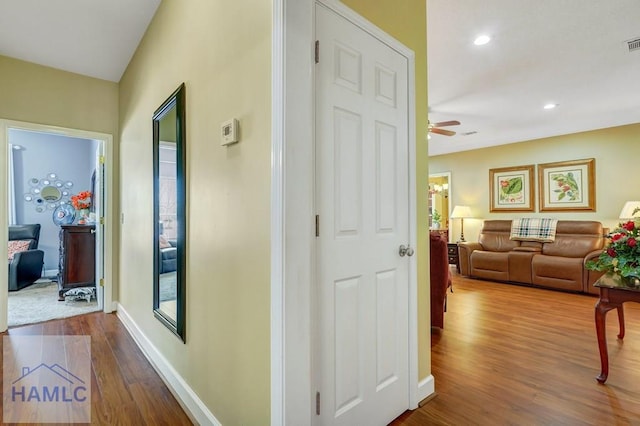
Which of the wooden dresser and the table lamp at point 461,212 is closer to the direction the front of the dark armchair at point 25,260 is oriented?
the wooden dresser

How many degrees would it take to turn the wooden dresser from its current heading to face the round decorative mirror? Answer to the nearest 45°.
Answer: approximately 90° to its right

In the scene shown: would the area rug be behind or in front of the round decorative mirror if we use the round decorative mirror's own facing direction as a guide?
in front

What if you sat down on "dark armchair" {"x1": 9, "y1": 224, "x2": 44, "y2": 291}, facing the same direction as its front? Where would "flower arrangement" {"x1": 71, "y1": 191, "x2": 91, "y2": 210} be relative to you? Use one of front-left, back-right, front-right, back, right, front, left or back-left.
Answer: left

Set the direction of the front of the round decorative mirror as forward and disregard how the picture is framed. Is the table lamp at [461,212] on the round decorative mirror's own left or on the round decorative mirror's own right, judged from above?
on the round decorative mirror's own left

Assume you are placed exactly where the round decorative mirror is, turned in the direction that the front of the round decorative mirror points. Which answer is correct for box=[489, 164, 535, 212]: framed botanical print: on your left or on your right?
on your left

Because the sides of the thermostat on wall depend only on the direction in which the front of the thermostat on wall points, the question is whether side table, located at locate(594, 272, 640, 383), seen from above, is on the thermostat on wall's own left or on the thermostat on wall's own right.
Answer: on the thermostat on wall's own left

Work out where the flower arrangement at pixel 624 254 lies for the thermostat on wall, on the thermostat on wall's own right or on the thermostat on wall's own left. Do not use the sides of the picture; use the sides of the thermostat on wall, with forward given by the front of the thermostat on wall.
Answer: on the thermostat on wall's own left

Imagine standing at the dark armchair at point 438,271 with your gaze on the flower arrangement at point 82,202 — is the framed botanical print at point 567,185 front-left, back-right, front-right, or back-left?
back-right

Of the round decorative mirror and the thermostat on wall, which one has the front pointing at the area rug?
the round decorative mirror
